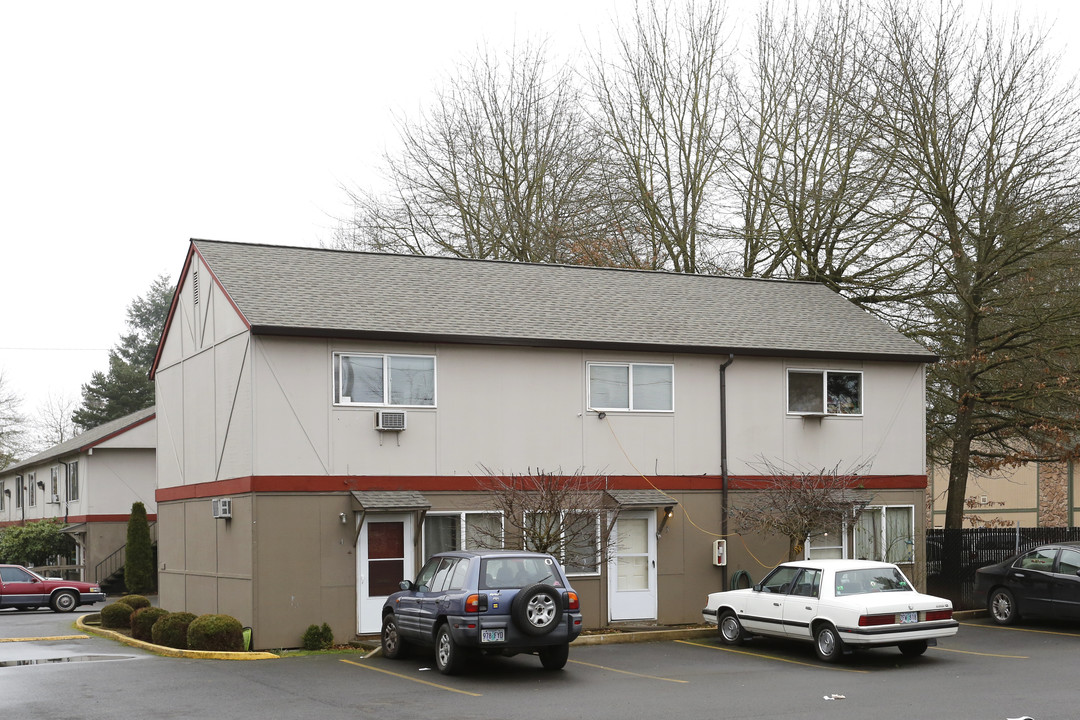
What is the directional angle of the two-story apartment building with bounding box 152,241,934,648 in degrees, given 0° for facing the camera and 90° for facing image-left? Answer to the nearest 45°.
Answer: approximately 0°

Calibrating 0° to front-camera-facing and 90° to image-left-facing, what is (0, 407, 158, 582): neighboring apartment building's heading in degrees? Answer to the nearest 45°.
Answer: approximately 45°

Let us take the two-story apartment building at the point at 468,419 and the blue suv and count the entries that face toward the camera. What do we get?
1

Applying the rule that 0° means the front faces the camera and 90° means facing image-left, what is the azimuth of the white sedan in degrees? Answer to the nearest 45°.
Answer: approximately 135°

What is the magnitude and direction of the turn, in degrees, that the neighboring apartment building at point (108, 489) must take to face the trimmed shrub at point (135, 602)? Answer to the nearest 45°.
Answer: approximately 45° to its left
